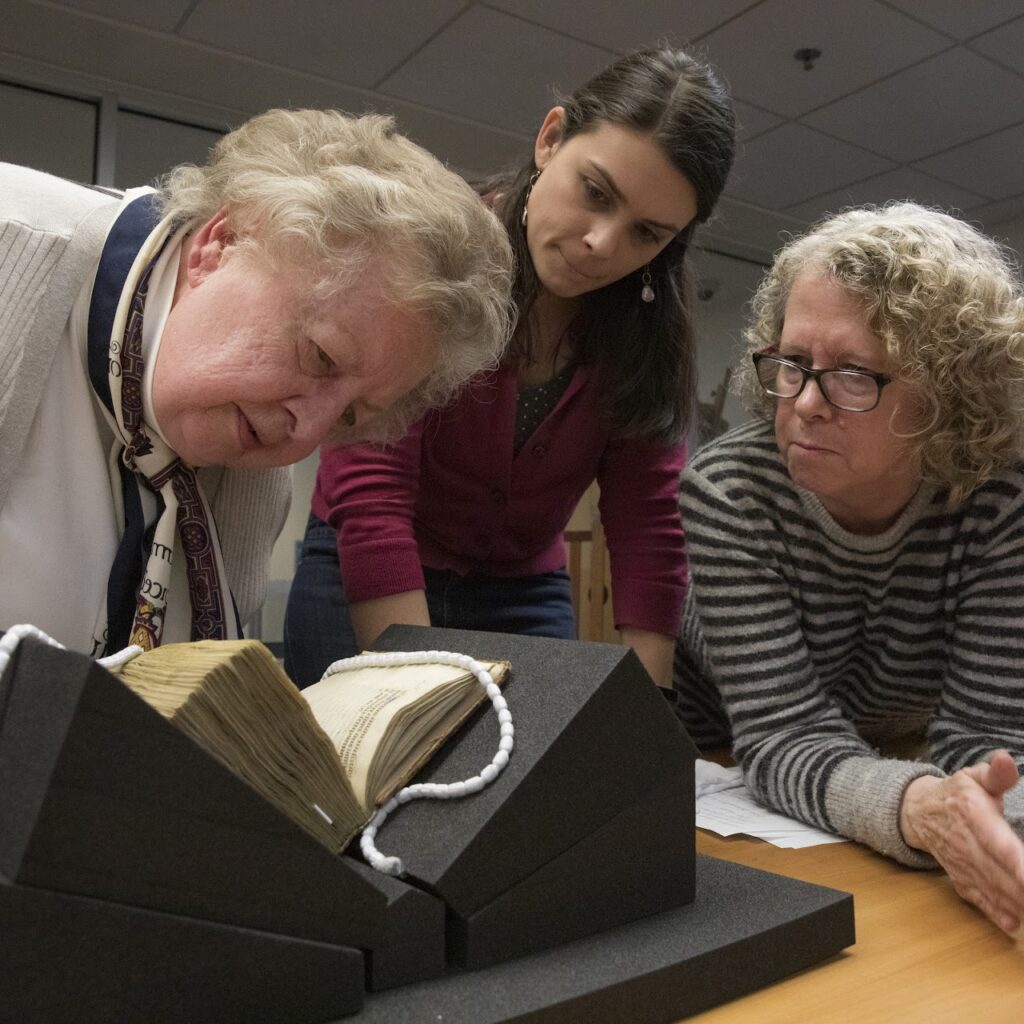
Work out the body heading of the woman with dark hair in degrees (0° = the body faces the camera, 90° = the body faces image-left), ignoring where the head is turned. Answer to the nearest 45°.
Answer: approximately 0°

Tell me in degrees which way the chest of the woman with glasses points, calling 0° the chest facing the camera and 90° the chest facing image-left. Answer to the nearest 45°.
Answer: approximately 0°

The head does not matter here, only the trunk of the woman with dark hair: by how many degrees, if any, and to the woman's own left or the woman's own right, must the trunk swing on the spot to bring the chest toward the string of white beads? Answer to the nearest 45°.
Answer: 0° — they already face it

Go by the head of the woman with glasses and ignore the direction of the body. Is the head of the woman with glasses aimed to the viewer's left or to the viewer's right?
to the viewer's left

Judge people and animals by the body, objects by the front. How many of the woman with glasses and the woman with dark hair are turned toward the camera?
2

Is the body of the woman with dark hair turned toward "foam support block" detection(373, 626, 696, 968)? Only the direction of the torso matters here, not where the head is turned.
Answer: yes

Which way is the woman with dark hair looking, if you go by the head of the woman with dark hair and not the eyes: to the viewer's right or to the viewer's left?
to the viewer's left

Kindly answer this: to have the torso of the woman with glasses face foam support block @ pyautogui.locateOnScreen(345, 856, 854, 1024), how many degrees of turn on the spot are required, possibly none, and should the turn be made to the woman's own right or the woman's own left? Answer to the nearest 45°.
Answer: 0° — they already face it

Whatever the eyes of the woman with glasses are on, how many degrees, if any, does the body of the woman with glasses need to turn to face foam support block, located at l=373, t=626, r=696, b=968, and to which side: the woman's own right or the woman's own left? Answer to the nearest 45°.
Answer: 0° — they already face it
